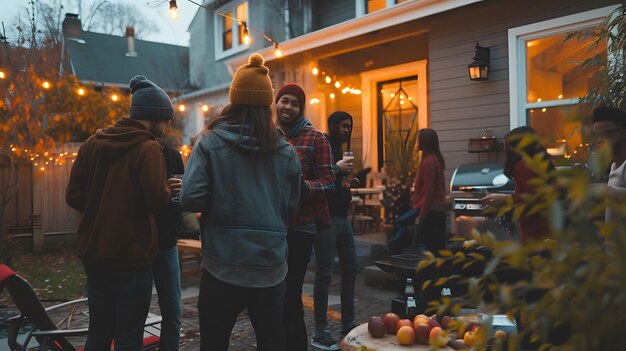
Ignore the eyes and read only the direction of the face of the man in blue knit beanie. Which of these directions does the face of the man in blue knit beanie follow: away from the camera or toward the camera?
away from the camera

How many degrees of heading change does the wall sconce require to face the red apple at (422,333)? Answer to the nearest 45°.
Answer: approximately 45° to its left

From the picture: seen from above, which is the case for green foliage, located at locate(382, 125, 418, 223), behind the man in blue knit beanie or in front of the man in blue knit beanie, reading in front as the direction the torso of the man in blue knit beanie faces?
in front

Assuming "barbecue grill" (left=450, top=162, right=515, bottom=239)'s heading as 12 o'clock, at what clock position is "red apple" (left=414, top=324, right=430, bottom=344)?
The red apple is roughly at 12 o'clock from the barbecue grill.

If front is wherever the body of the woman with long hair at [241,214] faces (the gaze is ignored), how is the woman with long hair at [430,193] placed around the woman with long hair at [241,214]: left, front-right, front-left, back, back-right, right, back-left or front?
front-right

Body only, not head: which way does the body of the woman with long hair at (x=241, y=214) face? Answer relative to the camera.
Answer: away from the camera

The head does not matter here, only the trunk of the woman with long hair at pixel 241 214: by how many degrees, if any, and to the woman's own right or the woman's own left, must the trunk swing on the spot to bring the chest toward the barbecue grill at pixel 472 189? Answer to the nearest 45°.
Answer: approximately 45° to the woman's own right

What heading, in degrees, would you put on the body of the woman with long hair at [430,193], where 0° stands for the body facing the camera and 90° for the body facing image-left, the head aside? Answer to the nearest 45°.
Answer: approximately 90°

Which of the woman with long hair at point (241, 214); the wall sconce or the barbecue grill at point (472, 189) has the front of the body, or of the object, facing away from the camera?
the woman with long hair

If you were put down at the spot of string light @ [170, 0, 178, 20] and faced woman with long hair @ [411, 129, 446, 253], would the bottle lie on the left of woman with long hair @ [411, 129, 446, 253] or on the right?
right

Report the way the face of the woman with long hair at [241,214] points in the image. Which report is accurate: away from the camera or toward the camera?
away from the camera

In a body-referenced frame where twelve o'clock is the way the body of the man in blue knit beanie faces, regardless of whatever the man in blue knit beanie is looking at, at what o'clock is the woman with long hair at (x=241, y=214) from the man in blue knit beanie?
The woman with long hair is roughly at 3 o'clock from the man in blue knit beanie.

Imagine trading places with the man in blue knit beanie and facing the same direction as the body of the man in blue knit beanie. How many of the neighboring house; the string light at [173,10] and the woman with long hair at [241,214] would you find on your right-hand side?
1

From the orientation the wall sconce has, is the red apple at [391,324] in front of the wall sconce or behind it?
in front
